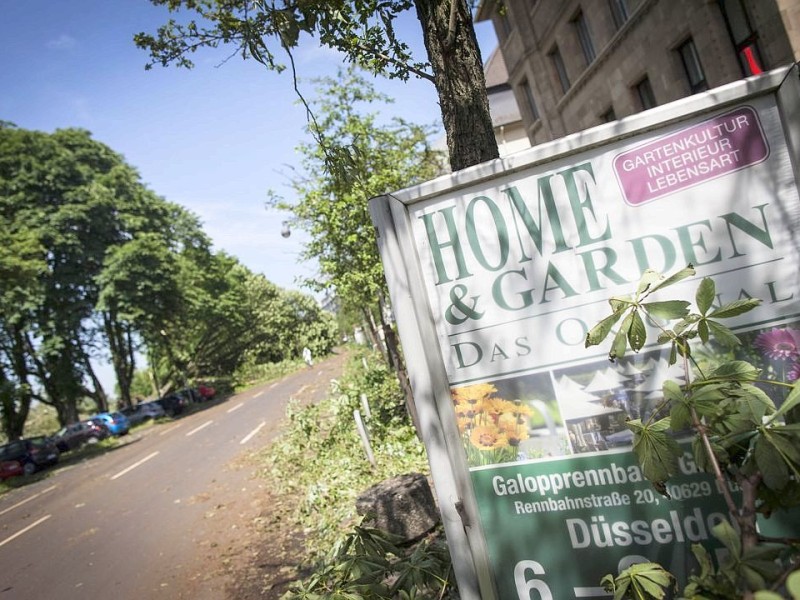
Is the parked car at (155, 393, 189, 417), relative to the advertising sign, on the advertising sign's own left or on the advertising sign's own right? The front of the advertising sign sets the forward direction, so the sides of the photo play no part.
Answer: on the advertising sign's own right

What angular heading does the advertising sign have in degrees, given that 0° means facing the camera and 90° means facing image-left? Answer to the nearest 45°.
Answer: approximately 0°

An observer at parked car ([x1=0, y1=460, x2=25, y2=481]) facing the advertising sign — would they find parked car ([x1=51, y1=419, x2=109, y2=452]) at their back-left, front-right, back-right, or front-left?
back-left

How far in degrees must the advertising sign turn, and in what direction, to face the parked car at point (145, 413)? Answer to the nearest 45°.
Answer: approximately 135° to its right
